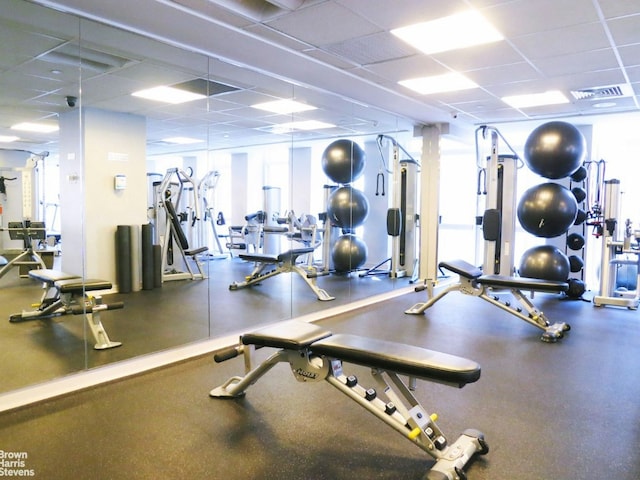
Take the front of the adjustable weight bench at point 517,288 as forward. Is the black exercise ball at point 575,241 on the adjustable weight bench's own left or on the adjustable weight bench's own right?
on the adjustable weight bench's own right

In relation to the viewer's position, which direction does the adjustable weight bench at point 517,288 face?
facing away from the viewer and to the left of the viewer

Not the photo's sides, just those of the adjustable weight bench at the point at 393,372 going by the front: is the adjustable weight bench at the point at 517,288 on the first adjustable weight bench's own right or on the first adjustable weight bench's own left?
on the first adjustable weight bench's own right

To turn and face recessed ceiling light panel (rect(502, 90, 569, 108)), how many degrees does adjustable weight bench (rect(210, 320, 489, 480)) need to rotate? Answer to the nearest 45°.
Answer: approximately 90° to its right

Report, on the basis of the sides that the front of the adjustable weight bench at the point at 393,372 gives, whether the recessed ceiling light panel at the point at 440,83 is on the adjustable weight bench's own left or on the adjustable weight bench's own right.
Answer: on the adjustable weight bench's own right

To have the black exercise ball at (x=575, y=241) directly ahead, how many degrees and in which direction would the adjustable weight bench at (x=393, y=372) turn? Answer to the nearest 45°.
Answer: approximately 90° to its right

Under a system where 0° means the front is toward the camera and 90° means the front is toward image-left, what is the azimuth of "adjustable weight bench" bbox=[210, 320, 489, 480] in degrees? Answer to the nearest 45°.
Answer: approximately 135°

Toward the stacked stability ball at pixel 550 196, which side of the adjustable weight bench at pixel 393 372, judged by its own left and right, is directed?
right
